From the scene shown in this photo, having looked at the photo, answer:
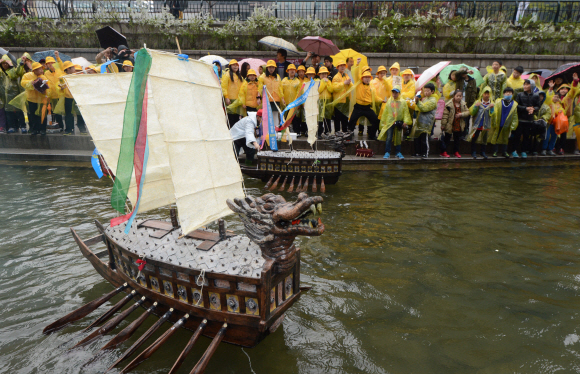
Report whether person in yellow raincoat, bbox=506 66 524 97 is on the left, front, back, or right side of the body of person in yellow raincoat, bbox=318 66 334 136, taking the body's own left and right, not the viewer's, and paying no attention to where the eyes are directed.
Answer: left

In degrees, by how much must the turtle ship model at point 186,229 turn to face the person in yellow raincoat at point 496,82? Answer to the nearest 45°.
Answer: approximately 90° to its left

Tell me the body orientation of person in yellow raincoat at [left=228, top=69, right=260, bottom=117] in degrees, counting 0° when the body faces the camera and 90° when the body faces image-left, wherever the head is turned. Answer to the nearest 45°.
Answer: approximately 0°

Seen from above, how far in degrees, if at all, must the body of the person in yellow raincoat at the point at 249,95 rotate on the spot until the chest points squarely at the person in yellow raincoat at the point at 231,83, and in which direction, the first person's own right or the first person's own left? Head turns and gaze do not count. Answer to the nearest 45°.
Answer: approximately 135° to the first person's own right

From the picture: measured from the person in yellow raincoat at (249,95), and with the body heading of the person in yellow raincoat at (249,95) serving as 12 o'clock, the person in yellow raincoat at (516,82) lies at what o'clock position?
the person in yellow raincoat at (516,82) is roughly at 9 o'clock from the person in yellow raincoat at (249,95).

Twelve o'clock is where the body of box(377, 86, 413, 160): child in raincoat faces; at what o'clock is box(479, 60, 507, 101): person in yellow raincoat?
The person in yellow raincoat is roughly at 8 o'clock from the child in raincoat.
